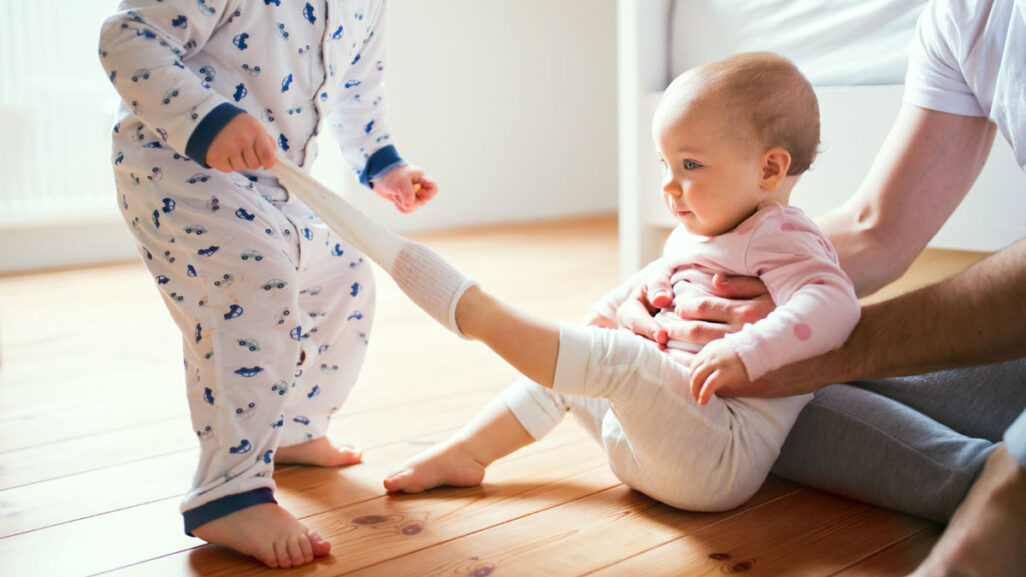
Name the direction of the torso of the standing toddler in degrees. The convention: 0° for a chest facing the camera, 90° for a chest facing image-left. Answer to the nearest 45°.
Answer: approximately 315°
